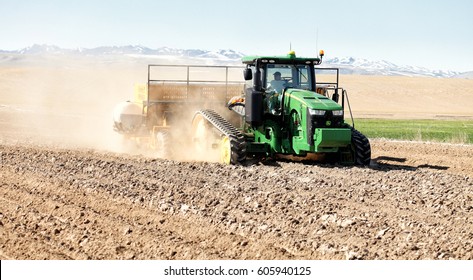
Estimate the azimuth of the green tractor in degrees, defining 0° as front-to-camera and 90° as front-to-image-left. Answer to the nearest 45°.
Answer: approximately 315°
